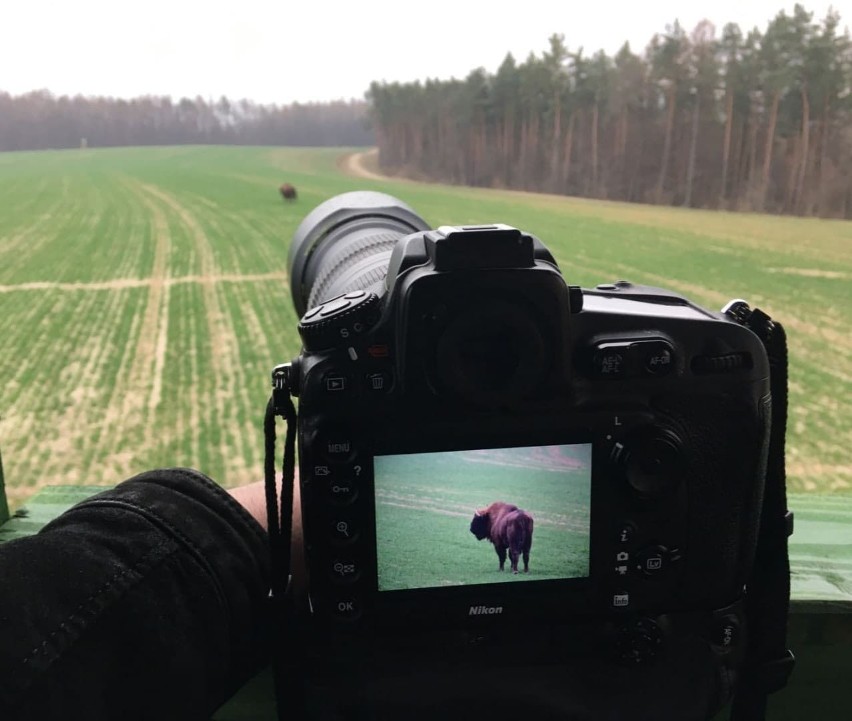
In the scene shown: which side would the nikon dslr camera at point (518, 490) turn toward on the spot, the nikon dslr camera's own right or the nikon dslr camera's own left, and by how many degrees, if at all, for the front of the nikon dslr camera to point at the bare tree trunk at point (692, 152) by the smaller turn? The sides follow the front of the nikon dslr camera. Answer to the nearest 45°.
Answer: approximately 45° to the nikon dslr camera's own right

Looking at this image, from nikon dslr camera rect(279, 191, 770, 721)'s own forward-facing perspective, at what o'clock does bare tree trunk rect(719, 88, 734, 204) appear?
The bare tree trunk is roughly at 2 o'clock from the nikon dslr camera.

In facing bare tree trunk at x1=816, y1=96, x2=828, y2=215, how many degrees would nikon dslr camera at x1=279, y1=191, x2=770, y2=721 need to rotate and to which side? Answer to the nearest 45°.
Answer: approximately 90° to its right

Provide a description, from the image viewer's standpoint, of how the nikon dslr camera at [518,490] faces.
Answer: facing away from the viewer and to the left of the viewer

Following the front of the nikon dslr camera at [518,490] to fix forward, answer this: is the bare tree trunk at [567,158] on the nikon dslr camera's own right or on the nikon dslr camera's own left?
on the nikon dslr camera's own right

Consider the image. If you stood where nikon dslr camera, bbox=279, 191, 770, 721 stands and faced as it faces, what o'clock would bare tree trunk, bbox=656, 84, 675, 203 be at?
The bare tree trunk is roughly at 2 o'clock from the nikon dslr camera.

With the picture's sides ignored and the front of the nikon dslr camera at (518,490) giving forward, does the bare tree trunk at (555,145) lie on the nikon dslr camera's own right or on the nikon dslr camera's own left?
on the nikon dslr camera's own right
